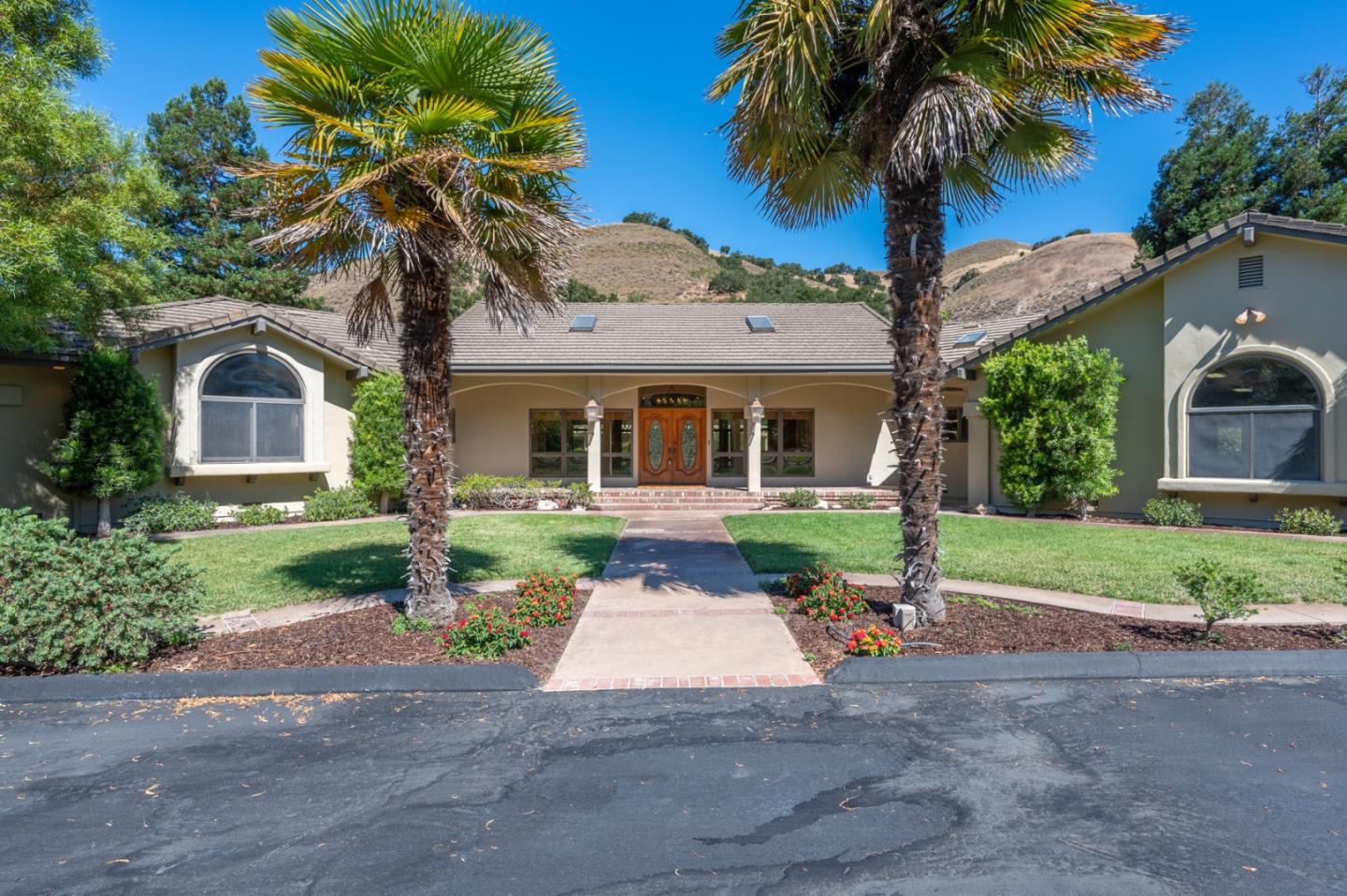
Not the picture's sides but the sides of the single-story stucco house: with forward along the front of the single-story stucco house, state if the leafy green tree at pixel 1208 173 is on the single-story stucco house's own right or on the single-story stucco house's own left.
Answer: on the single-story stucco house's own left

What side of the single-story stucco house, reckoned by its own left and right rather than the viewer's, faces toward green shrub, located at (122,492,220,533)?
right

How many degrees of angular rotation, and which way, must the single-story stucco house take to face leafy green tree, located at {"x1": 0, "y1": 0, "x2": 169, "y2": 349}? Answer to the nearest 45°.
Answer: approximately 45° to its right

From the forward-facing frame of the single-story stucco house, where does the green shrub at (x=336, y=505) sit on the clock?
The green shrub is roughly at 3 o'clock from the single-story stucco house.

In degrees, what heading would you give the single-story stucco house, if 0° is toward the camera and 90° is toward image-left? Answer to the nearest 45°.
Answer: approximately 0°

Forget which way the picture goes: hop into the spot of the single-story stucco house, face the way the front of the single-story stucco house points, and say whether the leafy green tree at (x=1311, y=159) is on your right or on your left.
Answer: on your left

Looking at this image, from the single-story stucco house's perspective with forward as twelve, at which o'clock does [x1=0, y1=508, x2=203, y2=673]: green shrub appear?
The green shrub is roughly at 1 o'clock from the single-story stucco house.
